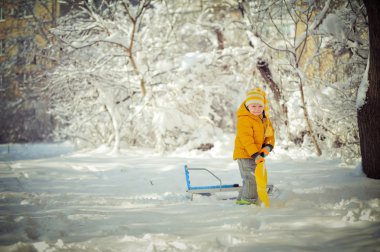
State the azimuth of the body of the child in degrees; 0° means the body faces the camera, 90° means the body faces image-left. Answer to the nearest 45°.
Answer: approximately 315°

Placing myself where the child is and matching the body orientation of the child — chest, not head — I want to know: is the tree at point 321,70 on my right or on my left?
on my left
